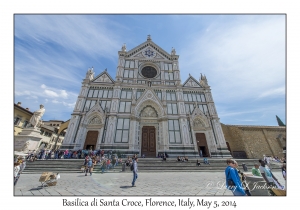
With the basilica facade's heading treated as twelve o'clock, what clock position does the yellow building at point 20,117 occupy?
The yellow building is roughly at 3 o'clock from the basilica facade.

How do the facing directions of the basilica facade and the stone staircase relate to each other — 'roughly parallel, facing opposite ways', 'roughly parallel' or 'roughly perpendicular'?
roughly parallel

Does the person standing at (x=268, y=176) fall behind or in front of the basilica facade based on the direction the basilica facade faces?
in front

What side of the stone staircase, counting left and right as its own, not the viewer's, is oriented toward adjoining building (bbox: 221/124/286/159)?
left

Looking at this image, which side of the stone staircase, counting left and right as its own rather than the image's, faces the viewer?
front

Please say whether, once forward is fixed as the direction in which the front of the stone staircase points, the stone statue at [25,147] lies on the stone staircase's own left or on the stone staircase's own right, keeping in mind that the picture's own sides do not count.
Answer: on the stone staircase's own right

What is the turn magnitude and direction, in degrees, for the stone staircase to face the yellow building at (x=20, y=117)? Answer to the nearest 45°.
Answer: approximately 90° to its right

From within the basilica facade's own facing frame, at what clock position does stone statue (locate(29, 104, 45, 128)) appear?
The stone statue is roughly at 2 o'clock from the basilica facade.

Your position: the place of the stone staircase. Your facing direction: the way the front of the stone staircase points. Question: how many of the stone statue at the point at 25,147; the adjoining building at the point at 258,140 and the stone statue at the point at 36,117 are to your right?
2

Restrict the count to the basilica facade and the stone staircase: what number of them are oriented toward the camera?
2

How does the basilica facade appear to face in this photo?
toward the camera

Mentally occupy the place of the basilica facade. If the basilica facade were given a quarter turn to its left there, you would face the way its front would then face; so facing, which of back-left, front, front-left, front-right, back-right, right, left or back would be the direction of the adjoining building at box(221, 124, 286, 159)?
front

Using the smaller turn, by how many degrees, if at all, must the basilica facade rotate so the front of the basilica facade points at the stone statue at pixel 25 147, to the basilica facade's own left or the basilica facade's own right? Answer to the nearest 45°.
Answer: approximately 45° to the basilica facade's own right

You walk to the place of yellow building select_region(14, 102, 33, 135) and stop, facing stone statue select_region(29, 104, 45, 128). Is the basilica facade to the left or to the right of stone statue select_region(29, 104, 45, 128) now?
left

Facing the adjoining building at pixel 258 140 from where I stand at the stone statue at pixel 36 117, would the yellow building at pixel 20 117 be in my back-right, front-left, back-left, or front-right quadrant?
back-left
